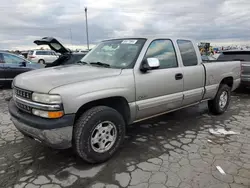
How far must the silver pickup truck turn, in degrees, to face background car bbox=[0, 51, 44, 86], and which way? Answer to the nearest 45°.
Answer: approximately 90° to its right

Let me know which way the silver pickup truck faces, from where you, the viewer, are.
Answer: facing the viewer and to the left of the viewer
